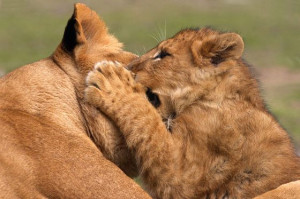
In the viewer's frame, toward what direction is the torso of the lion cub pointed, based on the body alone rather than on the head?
to the viewer's left
